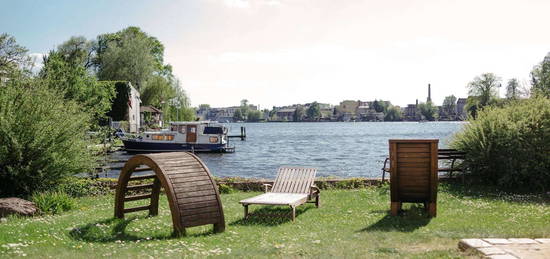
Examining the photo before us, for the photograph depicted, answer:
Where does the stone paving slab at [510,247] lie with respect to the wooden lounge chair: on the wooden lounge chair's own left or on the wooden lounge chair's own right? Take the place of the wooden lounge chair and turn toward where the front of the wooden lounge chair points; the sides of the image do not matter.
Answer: on the wooden lounge chair's own left

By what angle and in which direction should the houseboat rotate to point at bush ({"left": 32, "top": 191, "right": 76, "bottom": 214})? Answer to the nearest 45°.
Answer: approximately 90° to its left

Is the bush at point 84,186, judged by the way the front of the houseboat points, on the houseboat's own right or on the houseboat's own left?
on the houseboat's own left

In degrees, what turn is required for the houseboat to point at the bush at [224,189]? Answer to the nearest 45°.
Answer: approximately 90° to its left

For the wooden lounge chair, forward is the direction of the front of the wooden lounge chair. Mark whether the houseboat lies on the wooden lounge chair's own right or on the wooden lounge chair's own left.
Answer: on the wooden lounge chair's own right

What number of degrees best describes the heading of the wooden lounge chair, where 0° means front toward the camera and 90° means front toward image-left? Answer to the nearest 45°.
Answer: approximately 45°

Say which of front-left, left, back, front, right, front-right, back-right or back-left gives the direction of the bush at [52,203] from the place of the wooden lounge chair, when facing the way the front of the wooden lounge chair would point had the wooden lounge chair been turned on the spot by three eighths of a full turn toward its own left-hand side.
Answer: back

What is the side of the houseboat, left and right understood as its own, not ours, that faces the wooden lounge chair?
left

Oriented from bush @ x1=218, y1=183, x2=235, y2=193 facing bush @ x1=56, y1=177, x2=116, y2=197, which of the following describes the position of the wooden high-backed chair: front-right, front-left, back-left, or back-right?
back-left

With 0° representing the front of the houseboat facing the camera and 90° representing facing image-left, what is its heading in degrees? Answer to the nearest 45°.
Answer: approximately 90°

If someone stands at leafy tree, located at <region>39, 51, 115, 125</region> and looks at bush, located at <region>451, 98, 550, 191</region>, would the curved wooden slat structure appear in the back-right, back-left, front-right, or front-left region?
front-right

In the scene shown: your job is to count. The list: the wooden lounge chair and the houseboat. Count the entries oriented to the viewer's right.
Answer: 0

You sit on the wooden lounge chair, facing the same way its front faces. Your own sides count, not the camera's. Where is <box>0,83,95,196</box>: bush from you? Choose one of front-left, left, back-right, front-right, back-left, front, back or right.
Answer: front-right
